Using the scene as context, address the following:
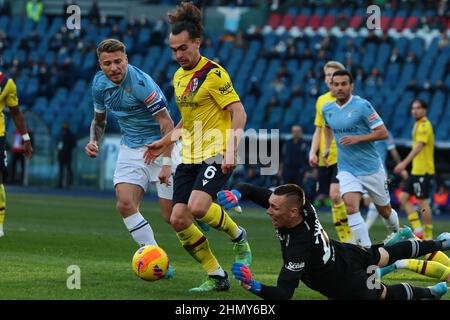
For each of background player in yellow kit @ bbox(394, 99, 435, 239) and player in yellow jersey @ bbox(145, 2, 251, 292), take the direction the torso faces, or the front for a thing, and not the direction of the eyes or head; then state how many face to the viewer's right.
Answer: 0

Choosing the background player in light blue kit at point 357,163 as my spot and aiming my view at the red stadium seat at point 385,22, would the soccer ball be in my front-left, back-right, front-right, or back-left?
back-left

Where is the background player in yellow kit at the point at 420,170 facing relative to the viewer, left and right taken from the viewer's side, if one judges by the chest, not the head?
facing to the left of the viewer

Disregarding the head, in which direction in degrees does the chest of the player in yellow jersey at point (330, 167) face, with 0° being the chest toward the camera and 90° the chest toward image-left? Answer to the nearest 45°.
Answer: approximately 45°

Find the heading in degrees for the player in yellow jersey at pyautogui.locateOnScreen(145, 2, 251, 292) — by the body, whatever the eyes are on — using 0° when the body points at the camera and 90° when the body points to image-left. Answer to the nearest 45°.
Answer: approximately 45°

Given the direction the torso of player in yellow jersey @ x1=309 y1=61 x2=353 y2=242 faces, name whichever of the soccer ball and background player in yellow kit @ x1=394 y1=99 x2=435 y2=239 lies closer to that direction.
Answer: the soccer ball

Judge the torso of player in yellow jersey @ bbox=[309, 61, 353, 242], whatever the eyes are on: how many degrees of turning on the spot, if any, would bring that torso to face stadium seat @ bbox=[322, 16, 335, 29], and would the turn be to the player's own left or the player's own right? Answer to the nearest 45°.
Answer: approximately 135° to the player's own right

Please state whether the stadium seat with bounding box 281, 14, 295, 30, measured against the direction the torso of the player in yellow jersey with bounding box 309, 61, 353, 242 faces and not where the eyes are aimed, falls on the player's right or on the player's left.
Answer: on the player's right

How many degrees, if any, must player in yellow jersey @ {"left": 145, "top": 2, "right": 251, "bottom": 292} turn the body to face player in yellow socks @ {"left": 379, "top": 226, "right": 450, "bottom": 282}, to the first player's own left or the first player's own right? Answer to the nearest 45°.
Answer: approximately 135° to the first player's own left

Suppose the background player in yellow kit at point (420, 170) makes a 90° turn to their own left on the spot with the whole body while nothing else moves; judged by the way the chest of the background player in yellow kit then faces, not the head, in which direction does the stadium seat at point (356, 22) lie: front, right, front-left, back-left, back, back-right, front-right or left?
back

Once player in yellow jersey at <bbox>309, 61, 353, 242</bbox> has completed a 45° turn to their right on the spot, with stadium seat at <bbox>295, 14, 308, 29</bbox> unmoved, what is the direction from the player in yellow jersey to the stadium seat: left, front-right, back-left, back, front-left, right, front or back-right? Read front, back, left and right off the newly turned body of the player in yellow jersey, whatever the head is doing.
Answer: right

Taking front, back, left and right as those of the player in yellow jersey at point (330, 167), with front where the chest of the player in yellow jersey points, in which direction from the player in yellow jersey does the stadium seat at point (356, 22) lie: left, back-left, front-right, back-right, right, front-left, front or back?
back-right

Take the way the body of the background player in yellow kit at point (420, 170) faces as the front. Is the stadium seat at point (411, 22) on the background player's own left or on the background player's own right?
on the background player's own right
